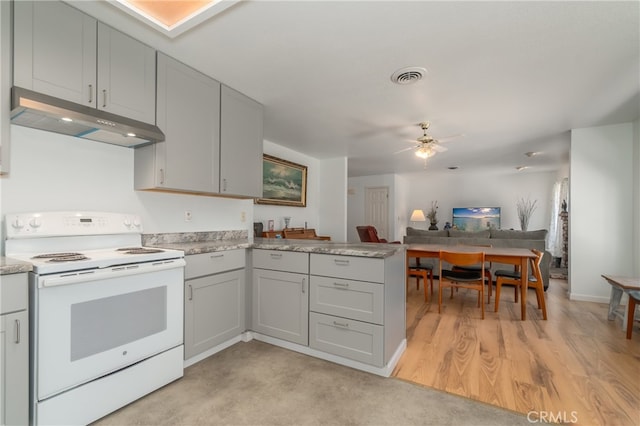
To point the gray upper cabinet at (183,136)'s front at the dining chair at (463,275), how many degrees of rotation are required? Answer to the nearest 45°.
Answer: approximately 45° to its left

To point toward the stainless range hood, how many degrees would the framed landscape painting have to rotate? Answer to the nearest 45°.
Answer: approximately 90° to its right

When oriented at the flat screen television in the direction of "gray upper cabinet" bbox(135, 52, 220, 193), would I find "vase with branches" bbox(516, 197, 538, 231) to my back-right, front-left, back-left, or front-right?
back-left

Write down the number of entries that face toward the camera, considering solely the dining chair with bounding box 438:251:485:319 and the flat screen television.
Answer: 1

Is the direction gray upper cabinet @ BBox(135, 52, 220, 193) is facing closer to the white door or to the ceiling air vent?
the ceiling air vent

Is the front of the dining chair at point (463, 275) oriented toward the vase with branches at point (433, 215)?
yes

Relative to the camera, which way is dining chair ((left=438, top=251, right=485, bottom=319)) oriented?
away from the camera

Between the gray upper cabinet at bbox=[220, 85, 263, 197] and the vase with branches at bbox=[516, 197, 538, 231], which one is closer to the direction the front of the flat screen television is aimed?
the gray upper cabinet

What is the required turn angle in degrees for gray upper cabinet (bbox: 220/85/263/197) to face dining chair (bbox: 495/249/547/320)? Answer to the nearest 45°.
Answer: approximately 45° to its left

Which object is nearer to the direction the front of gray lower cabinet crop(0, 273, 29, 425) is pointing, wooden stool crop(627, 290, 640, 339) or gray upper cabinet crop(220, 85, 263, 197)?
the wooden stool

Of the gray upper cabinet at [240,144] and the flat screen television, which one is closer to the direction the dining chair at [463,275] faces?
the flat screen television

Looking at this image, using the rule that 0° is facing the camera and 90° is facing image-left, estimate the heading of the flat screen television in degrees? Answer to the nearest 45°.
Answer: approximately 0°
